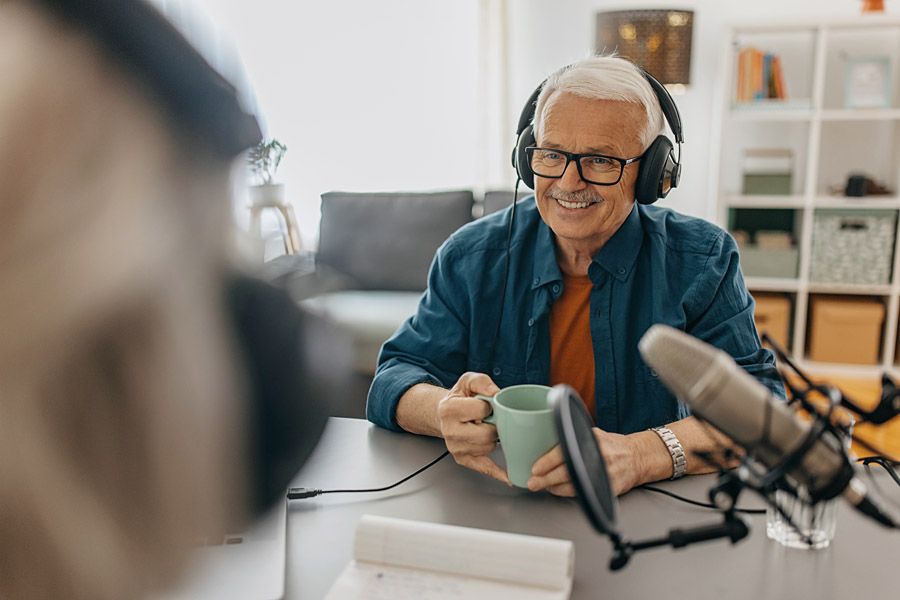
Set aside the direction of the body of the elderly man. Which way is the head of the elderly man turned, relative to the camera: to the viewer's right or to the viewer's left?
to the viewer's left

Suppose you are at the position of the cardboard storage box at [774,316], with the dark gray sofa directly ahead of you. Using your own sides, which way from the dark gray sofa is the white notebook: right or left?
left

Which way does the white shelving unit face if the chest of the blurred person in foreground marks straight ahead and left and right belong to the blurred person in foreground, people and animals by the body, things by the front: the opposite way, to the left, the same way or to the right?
the opposite way

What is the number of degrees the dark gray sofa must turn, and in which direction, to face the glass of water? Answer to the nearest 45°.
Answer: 0° — it already faces it

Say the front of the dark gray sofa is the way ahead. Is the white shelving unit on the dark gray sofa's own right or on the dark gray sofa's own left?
on the dark gray sofa's own left

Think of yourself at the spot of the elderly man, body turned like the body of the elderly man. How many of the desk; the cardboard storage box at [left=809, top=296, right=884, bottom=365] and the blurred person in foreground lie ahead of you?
2

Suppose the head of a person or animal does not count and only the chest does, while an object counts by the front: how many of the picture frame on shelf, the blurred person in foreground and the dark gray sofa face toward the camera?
2

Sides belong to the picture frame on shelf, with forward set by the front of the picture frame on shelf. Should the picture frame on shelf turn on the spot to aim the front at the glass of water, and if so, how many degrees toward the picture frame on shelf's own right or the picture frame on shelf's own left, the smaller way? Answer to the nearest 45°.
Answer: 0° — it already faces it
